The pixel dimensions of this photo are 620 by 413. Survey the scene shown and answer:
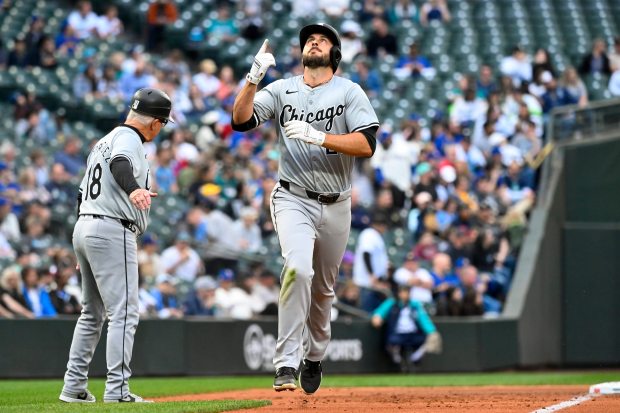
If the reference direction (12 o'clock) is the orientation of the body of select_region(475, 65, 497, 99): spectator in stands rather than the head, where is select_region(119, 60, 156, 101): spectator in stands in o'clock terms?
select_region(119, 60, 156, 101): spectator in stands is roughly at 2 o'clock from select_region(475, 65, 497, 99): spectator in stands.

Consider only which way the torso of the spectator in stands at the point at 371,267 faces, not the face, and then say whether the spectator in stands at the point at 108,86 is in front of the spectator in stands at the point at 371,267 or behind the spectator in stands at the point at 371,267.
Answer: behind

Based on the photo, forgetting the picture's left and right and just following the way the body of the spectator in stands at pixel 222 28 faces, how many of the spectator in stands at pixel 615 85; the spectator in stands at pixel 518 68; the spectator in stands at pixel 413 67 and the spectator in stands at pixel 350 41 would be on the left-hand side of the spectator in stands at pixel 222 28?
4

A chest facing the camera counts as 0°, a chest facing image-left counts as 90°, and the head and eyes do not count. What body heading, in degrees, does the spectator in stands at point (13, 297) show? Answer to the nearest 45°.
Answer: approximately 315°

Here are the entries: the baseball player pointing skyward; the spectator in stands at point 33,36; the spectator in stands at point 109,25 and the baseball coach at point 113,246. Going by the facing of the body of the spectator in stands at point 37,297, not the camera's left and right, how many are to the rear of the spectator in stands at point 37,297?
2
